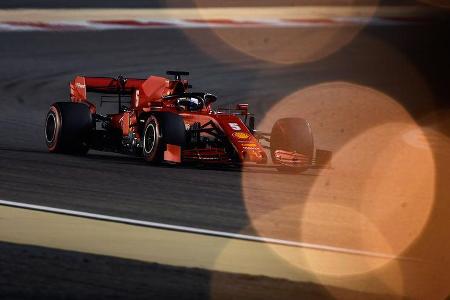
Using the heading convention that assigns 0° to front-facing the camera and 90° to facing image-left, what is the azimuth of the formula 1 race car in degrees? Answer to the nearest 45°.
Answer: approximately 315°
